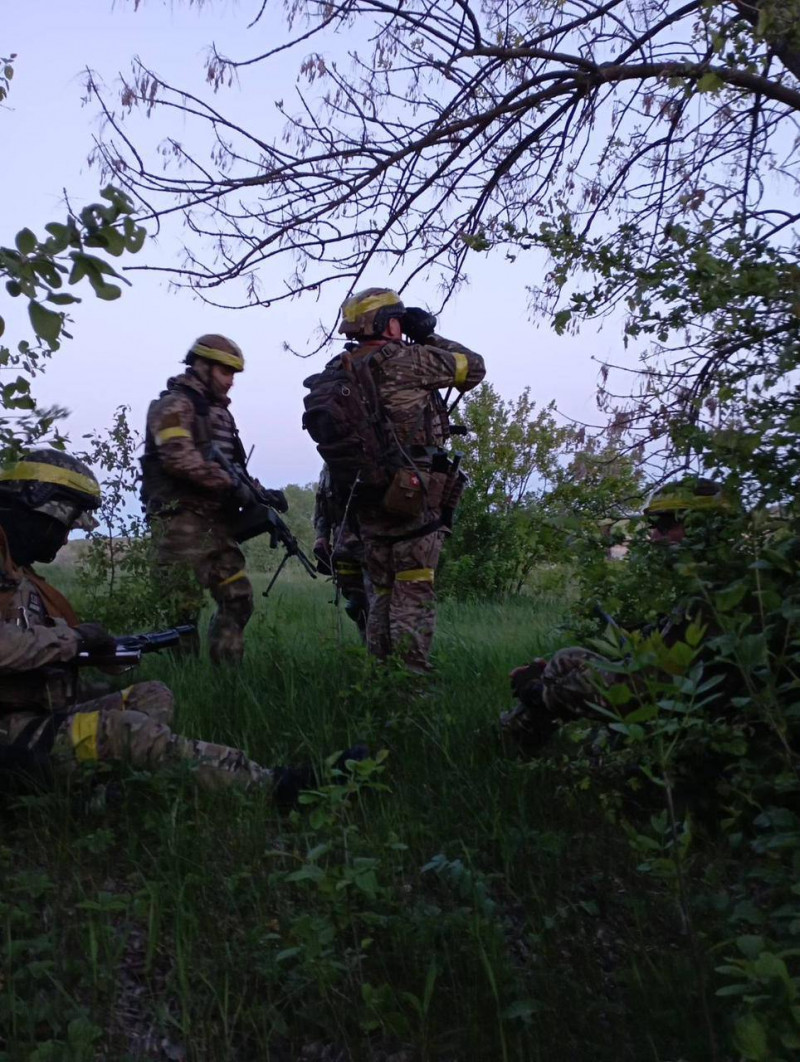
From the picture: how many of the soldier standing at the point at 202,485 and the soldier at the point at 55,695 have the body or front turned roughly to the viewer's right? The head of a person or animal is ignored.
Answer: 2

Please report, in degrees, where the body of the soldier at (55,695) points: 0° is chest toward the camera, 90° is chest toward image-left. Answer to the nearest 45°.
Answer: approximately 270°

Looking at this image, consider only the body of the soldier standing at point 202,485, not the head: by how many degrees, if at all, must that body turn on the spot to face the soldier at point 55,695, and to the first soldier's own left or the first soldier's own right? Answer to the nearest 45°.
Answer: approximately 90° to the first soldier's own right

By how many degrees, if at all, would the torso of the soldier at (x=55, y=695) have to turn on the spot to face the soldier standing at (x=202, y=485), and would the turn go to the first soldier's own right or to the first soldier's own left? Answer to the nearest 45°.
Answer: approximately 90° to the first soldier's own left

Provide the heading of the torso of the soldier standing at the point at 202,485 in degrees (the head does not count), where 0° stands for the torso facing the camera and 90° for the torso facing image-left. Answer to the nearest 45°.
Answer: approximately 270°

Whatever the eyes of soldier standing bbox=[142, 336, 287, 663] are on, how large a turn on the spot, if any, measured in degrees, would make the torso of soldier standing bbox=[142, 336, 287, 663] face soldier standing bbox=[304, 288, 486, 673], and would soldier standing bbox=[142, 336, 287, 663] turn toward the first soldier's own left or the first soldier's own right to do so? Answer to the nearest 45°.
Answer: approximately 45° to the first soldier's own right
